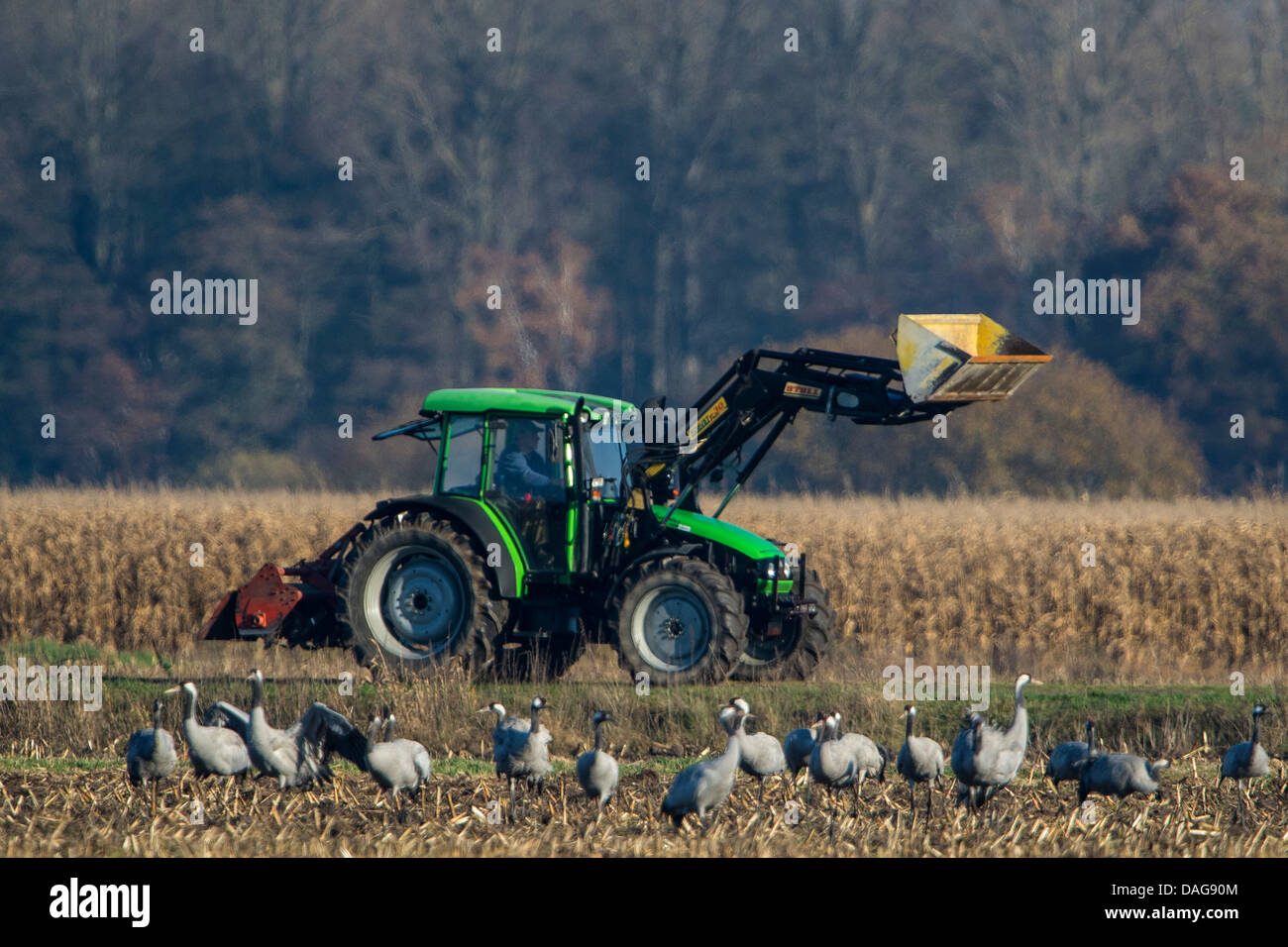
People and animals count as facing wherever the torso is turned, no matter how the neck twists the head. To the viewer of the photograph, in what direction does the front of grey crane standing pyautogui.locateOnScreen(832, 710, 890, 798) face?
facing to the left of the viewer

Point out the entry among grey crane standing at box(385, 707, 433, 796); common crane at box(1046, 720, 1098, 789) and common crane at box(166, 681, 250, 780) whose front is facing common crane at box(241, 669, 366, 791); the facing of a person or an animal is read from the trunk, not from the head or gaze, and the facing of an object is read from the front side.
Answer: the grey crane standing

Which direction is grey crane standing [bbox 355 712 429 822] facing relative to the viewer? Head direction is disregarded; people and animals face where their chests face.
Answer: to the viewer's left

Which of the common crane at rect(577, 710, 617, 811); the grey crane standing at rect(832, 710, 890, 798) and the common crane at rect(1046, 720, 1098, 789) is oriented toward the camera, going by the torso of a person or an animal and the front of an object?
the common crane at rect(577, 710, 617, 811)

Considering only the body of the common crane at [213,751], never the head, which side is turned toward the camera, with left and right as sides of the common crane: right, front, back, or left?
left

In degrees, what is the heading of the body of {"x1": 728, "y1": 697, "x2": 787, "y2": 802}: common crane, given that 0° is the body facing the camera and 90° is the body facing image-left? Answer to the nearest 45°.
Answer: approximately 90°

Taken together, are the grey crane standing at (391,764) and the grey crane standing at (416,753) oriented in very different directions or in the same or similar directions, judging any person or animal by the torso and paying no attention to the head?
same or similar directions

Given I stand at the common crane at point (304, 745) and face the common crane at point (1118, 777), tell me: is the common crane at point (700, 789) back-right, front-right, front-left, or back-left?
front-right

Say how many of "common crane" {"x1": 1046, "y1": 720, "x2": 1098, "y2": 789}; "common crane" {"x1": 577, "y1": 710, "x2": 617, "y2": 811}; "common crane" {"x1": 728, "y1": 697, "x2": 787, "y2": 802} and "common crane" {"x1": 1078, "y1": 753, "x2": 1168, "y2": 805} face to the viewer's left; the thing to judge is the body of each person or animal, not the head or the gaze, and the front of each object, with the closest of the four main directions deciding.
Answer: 1

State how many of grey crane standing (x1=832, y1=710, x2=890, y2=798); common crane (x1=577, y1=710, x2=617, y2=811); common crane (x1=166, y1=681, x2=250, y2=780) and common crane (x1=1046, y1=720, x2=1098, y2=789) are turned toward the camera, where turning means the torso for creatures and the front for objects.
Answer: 1

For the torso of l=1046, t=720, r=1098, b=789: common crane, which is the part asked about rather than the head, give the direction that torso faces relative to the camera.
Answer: to the viewer's right

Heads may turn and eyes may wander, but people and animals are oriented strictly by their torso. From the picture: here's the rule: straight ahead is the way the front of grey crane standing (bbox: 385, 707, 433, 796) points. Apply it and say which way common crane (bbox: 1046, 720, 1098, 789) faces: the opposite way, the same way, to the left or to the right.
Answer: the opposite way

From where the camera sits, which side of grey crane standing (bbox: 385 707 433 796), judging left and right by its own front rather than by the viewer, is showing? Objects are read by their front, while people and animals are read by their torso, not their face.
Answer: left

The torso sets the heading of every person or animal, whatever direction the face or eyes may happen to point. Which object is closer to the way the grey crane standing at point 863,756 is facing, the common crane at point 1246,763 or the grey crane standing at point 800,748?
the grey crane standing

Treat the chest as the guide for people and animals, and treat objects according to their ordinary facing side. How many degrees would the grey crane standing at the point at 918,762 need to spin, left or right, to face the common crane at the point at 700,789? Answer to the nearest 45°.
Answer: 0° — it already faces it

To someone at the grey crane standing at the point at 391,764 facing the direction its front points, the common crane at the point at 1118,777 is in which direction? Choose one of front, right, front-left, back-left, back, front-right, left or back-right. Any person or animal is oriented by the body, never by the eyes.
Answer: back

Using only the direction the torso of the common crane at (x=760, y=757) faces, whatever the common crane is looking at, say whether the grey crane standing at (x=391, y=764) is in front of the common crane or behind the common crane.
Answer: in front
